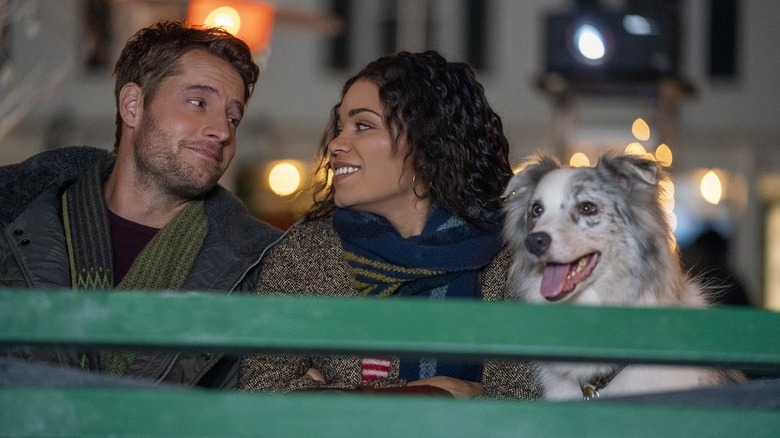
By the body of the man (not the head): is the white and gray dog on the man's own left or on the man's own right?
on the man's own left

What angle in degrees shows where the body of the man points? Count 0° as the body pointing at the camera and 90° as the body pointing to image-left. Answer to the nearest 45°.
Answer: approximately 0°

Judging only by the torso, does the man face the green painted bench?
yes

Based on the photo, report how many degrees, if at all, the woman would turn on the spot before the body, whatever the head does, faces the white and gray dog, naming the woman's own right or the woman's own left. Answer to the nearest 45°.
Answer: approximately 45° to the woman's own left

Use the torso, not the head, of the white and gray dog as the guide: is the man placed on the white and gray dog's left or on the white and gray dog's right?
on the white and gray dog's right

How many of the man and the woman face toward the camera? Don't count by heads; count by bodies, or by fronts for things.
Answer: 2

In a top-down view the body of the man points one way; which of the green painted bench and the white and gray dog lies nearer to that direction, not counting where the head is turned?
the green painted bench

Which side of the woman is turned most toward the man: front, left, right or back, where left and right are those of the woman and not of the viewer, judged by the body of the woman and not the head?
right
